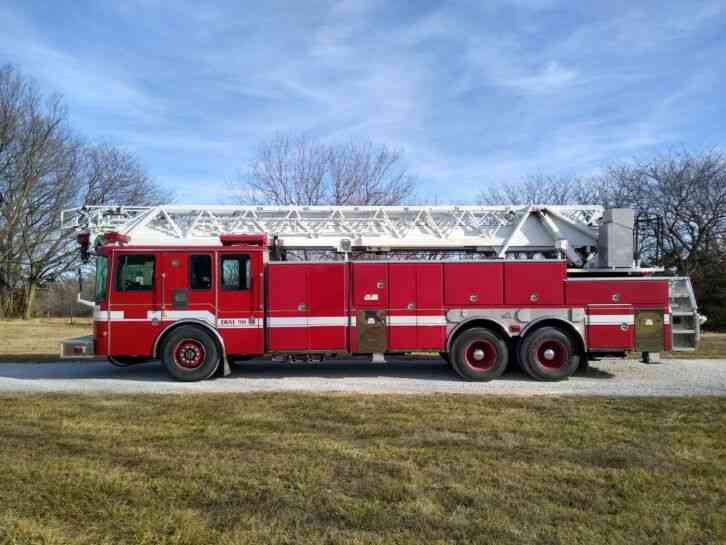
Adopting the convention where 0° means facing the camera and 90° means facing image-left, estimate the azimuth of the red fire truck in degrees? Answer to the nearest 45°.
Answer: approximately 90°
